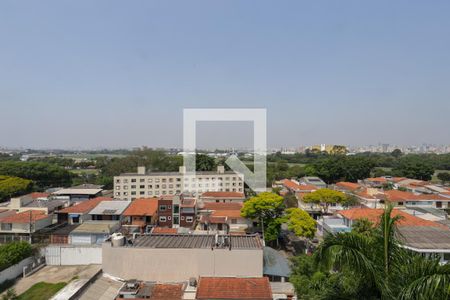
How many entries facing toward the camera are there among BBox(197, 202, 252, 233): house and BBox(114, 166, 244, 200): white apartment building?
2

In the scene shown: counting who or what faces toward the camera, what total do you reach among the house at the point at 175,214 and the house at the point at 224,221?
2

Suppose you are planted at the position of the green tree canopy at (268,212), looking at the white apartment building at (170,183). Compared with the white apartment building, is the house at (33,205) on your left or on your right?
left

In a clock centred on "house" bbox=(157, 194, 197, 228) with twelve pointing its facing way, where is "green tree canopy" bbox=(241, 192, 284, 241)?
The green tree canopy is roughly at 10 o'clock from the house.

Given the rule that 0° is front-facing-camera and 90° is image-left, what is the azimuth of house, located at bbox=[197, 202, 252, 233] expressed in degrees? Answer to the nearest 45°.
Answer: approximately 0°

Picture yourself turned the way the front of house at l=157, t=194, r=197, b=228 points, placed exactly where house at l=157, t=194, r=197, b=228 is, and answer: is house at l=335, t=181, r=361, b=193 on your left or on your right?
on your left

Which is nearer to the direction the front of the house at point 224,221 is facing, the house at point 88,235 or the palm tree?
the palm tree

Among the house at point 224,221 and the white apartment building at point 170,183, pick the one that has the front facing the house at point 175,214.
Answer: the white apartment building

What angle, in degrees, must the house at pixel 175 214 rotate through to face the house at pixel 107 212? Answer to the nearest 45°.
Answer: approximately 90° to its right

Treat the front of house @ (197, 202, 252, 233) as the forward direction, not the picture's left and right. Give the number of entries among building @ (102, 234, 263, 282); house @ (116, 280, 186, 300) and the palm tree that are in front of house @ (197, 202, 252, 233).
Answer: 3

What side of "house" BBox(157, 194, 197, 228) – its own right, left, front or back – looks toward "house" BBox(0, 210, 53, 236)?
right

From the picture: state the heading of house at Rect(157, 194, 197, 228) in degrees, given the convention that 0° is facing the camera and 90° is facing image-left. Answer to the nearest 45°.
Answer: approximately 0°
